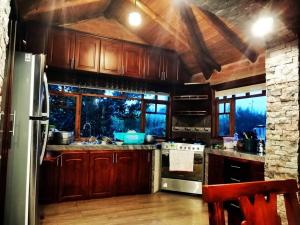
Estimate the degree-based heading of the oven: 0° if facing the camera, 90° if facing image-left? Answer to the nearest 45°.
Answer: approximately 0°

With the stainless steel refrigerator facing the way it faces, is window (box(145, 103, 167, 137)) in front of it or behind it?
in front

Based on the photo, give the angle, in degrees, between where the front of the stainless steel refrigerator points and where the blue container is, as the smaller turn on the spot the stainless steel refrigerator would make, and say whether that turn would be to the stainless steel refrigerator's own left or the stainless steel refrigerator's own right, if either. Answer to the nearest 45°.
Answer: approximately 45° to the stainless steel refrigerator's own left

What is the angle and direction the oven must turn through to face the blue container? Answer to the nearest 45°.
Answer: approximately 90° to its right

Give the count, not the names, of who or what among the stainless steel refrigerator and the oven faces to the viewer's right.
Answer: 1

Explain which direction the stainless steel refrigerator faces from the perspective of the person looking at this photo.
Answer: facing to the right of the viewer

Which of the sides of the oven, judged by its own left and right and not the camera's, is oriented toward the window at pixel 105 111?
right

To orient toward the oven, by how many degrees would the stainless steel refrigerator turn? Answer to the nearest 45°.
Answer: approximately 45° to its left

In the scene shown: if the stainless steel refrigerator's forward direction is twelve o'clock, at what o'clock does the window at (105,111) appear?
The window is roughly at 10 o'clock from the stainless steel refrigerator.

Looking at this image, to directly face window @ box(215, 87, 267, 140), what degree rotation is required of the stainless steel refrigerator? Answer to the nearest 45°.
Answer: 0° — it already faces it
